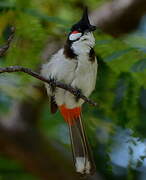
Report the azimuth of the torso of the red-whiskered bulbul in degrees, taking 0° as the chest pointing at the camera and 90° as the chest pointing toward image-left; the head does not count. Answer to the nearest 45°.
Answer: approximately 315°
